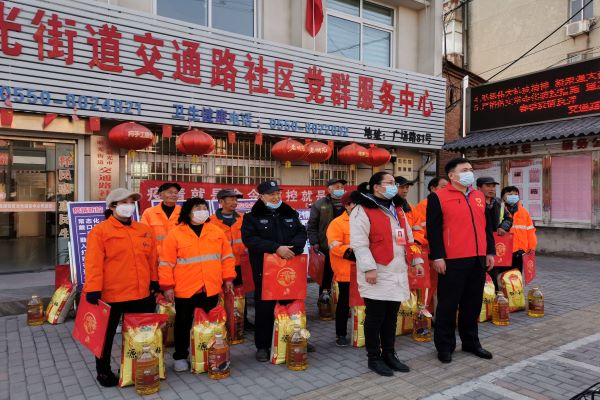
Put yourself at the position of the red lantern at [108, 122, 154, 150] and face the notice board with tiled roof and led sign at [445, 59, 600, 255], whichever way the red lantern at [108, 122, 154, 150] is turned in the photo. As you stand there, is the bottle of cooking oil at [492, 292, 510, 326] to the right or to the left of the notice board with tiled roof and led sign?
right

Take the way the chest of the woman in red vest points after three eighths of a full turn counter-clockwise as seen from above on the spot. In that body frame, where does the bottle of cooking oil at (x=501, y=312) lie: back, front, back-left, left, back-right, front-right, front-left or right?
front-right

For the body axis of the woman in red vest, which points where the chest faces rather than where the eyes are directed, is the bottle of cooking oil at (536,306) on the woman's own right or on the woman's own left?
on the woman's own left

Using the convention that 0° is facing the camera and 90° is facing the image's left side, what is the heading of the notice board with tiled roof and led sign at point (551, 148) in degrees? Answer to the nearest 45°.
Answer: approximately 45°

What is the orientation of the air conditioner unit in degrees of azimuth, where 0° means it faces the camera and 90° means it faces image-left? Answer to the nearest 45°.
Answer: approximately 45°

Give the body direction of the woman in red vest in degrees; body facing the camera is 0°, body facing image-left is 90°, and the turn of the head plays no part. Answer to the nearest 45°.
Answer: approximately 315°

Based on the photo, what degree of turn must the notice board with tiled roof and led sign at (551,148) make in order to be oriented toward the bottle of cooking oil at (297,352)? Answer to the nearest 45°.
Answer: approximately 45° to its left
